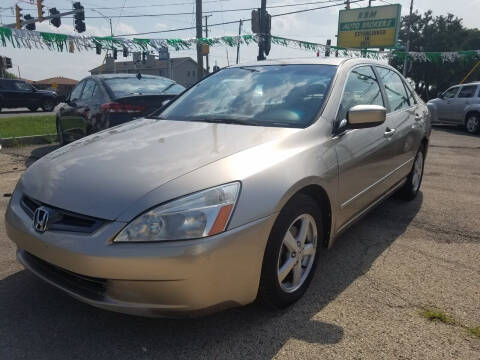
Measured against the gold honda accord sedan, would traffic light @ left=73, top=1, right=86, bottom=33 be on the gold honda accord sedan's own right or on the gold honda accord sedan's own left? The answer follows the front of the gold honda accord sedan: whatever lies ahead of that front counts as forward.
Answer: on the gold honda accord sedan's own right

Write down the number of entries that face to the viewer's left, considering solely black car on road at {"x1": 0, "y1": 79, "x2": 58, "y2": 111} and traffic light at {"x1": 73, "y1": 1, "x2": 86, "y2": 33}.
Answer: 1

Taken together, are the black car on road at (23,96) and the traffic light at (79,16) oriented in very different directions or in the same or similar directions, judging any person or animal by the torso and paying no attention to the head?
very different directions

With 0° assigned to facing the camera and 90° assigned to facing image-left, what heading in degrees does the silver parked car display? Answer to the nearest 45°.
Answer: approximately 135°

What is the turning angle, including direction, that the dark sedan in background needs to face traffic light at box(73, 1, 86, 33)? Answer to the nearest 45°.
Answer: approximately 45° to its right

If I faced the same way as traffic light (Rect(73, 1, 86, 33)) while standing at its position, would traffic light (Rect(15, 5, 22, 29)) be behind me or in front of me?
in front

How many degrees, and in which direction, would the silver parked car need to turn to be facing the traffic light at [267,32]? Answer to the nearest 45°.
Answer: approximately 45° to its left

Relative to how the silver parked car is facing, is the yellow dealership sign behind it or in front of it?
in front

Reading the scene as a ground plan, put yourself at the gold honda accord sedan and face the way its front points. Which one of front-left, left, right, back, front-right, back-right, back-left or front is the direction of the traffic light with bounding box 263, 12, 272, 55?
back-right

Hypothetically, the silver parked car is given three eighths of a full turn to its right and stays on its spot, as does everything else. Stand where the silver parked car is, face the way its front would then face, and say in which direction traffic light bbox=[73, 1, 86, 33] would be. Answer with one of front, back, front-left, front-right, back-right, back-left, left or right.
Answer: back
